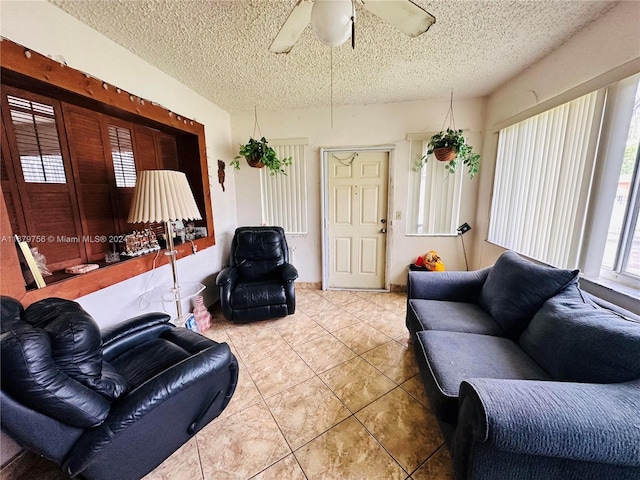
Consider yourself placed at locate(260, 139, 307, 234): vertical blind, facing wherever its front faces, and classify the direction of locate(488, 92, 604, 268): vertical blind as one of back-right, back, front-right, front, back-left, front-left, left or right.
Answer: front-left

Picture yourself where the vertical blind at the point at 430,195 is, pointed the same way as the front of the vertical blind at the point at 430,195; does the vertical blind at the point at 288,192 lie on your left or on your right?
on your right

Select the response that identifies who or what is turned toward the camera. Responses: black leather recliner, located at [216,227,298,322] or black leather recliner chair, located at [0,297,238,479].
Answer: the black leather recliner, located at [216,227,298,322]

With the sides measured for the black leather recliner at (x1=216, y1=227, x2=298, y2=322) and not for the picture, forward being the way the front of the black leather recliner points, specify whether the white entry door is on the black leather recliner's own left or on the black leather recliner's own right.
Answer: on the black leather recliner's own left

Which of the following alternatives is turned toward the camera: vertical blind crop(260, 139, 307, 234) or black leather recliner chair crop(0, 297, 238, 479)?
the vertical blind

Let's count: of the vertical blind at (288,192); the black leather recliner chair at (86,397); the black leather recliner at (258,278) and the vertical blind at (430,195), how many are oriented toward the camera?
3

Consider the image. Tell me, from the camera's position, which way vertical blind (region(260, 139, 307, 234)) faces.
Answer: facing the viewer

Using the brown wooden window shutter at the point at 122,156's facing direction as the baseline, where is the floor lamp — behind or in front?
in front

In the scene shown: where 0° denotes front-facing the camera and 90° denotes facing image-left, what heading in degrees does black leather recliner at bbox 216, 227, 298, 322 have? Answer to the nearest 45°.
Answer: approximately 0°

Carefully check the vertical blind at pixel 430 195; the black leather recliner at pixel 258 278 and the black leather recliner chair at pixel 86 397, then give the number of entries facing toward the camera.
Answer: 2

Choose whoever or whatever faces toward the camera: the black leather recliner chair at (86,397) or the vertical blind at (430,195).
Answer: the vertical blind
